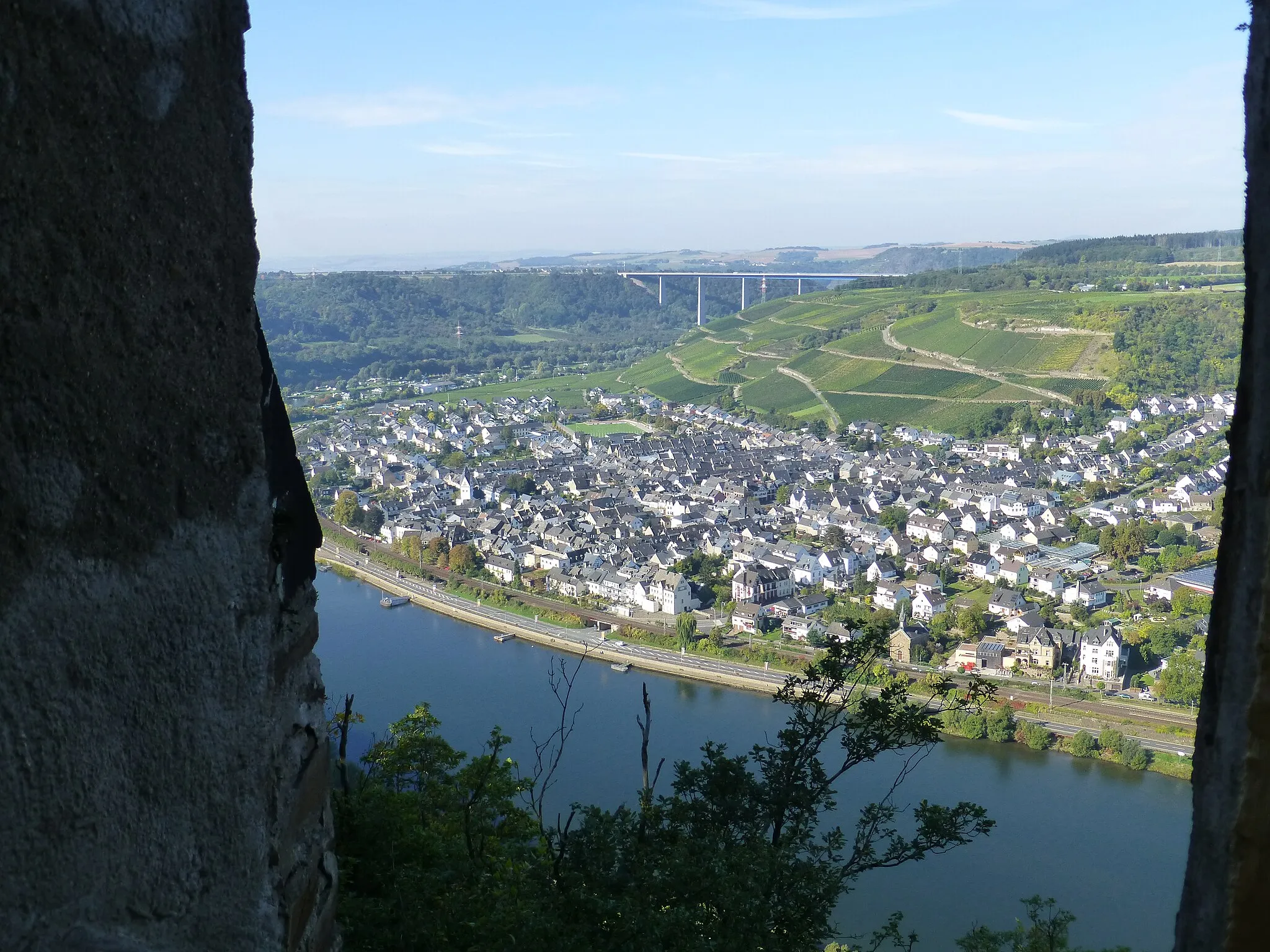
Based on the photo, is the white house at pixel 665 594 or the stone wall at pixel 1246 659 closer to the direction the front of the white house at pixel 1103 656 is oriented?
the stone wall

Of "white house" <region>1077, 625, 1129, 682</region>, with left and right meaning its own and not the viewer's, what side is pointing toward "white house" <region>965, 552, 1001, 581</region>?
back

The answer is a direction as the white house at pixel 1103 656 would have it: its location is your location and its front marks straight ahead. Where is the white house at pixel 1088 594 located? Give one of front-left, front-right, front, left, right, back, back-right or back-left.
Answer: back

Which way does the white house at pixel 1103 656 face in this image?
toward the camera

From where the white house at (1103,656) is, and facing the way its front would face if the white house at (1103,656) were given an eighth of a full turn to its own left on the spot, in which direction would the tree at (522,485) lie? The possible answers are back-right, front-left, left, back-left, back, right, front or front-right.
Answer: back

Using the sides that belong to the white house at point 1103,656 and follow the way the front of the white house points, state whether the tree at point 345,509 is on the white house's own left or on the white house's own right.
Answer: on the white house's own right

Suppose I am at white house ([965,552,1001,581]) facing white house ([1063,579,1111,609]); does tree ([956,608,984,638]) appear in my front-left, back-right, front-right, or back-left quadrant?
front-right

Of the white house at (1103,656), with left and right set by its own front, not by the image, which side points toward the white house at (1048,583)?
back

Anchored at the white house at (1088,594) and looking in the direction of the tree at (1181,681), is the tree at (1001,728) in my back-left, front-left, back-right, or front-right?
front-right

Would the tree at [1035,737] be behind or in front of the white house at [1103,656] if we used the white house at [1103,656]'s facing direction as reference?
in front

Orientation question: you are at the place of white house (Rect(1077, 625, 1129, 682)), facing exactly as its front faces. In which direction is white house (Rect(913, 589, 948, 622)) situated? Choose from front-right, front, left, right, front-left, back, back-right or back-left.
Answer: back-right

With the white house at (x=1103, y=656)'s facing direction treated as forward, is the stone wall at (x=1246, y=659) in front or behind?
in front

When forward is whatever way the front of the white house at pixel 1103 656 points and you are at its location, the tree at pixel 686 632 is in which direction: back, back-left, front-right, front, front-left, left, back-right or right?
right

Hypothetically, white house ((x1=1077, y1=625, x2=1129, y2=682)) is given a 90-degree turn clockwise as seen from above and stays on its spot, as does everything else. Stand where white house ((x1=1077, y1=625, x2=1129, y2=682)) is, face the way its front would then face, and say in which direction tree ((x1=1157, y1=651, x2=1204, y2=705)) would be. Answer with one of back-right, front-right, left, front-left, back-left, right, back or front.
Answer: back-left

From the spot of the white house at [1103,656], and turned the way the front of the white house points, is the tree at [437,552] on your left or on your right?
on your right
